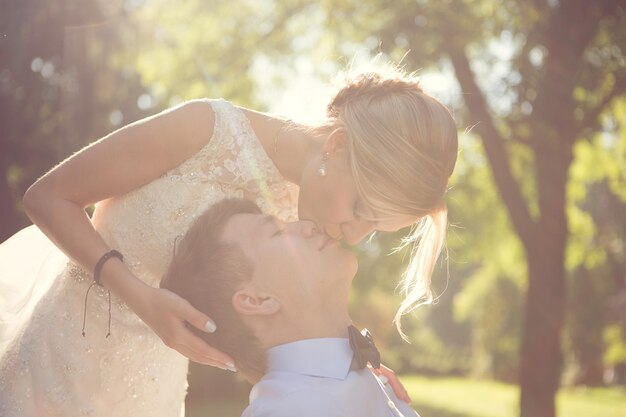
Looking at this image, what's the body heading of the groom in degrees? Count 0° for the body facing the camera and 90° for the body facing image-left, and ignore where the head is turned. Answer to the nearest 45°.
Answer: approximately 270°

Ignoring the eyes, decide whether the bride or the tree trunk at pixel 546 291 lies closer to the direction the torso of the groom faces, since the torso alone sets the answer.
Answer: the tree trunk

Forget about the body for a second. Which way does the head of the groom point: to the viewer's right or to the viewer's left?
to the viewer's right

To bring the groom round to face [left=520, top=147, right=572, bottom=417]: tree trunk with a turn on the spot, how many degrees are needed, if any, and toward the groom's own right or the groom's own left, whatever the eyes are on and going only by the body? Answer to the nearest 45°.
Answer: approximately 45° to the groom's own left
